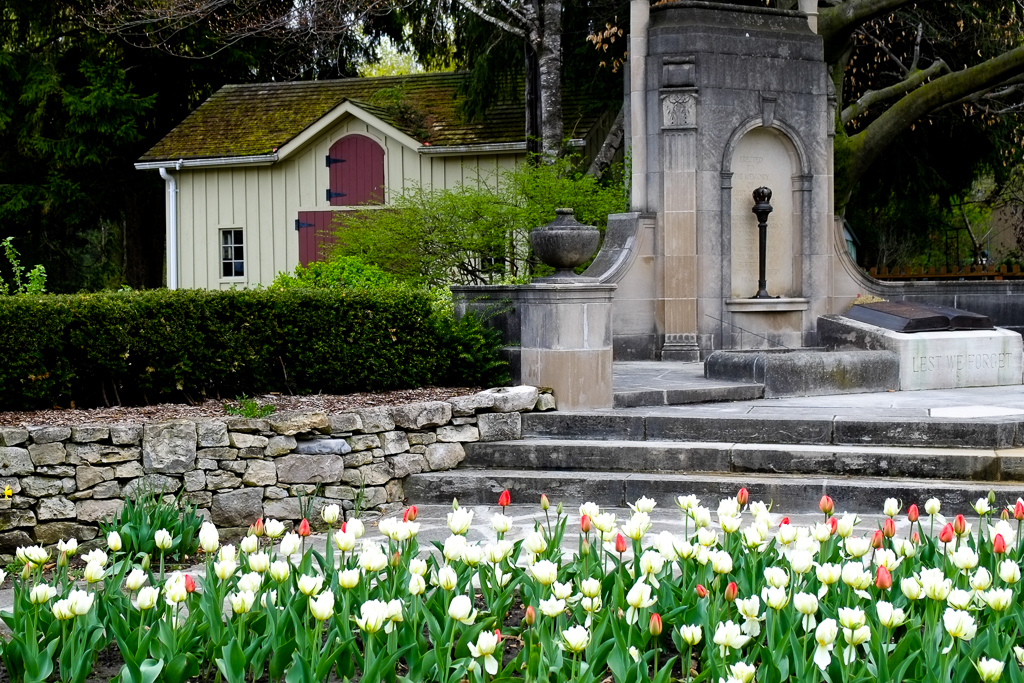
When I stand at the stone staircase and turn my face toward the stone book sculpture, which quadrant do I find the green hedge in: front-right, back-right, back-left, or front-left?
back-left

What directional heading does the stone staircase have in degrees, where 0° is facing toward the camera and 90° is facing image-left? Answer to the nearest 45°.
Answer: approximately 0°

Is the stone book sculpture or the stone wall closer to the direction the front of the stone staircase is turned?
the stone wall

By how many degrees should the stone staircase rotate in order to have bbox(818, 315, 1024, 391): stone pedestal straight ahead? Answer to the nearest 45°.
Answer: approximately 135° to its left

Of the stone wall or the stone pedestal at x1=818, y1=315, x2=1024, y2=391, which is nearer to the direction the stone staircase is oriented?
the stone wall

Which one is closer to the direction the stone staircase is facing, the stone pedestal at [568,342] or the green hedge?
the green hedge

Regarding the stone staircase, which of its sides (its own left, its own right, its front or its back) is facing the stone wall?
right

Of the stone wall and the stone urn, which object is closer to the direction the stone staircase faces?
the stone wall

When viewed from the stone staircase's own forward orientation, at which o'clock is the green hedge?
The green hedge is roughly at 3 o'clock from the stone staircase.

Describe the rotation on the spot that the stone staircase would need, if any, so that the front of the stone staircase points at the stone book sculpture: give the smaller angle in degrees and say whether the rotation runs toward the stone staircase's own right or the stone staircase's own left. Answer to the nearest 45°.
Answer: approximately 135° to the stone staircase's own left

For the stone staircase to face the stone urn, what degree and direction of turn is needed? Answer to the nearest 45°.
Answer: approximately 135° to its right
